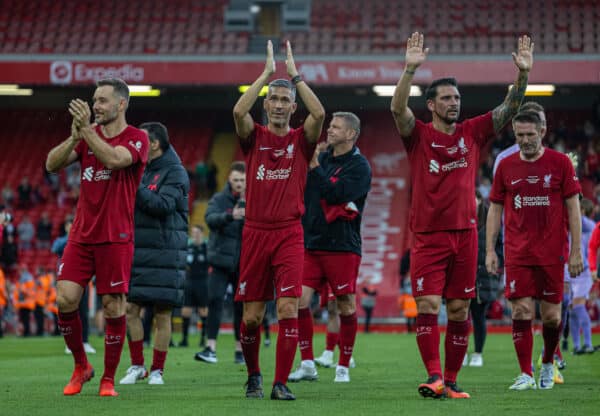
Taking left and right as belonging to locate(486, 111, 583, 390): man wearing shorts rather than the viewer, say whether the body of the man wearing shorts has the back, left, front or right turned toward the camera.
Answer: front

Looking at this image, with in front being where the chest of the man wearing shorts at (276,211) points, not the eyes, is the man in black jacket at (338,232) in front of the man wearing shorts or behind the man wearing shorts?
behind

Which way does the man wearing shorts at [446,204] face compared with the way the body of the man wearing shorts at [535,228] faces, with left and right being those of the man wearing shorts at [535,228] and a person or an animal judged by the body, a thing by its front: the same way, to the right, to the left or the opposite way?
the same way

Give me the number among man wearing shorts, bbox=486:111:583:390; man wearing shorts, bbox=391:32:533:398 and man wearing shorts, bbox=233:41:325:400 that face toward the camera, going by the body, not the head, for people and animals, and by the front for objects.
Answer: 3

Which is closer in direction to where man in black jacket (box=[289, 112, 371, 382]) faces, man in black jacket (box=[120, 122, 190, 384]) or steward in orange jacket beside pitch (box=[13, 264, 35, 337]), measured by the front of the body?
the man in black jacket

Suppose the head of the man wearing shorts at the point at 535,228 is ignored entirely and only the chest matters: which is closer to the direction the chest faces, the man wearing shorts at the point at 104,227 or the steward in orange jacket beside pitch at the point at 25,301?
the man wearing shorts

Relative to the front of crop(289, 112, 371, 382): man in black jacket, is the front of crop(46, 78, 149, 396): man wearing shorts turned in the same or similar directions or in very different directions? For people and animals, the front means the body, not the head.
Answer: same or similar directions

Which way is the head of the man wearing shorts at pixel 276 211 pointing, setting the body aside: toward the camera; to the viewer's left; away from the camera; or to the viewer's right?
toward the camera

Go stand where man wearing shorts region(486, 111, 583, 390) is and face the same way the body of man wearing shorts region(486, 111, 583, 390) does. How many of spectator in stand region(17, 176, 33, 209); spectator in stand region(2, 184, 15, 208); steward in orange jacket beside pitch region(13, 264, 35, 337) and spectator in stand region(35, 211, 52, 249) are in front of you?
0

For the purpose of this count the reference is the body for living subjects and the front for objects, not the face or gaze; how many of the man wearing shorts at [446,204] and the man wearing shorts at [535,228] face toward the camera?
2

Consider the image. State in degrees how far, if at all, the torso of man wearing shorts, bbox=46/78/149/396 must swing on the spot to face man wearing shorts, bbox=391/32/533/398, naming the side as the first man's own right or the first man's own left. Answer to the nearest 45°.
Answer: approximately 135° to the first man's own left

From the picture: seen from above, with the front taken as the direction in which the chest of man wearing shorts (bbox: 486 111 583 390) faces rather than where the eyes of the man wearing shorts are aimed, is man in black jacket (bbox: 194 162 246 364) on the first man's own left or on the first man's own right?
on the first man's own right

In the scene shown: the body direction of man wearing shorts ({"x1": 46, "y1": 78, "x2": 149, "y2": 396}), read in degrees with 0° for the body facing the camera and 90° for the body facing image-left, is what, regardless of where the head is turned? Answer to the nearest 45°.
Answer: approximately 45°

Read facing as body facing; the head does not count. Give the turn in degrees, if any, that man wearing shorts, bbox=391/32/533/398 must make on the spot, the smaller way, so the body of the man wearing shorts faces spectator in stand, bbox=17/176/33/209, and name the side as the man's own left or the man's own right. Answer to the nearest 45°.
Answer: approximately 135° to the man's own right

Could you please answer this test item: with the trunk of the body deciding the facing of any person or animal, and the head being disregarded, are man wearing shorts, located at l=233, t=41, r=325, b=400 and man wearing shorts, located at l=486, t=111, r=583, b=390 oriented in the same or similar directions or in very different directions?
same or similar directions

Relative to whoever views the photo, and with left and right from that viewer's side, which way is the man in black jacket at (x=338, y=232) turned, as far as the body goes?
facing the viewer and to the left of the viewer

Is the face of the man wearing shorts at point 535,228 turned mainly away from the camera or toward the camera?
toward the camera
